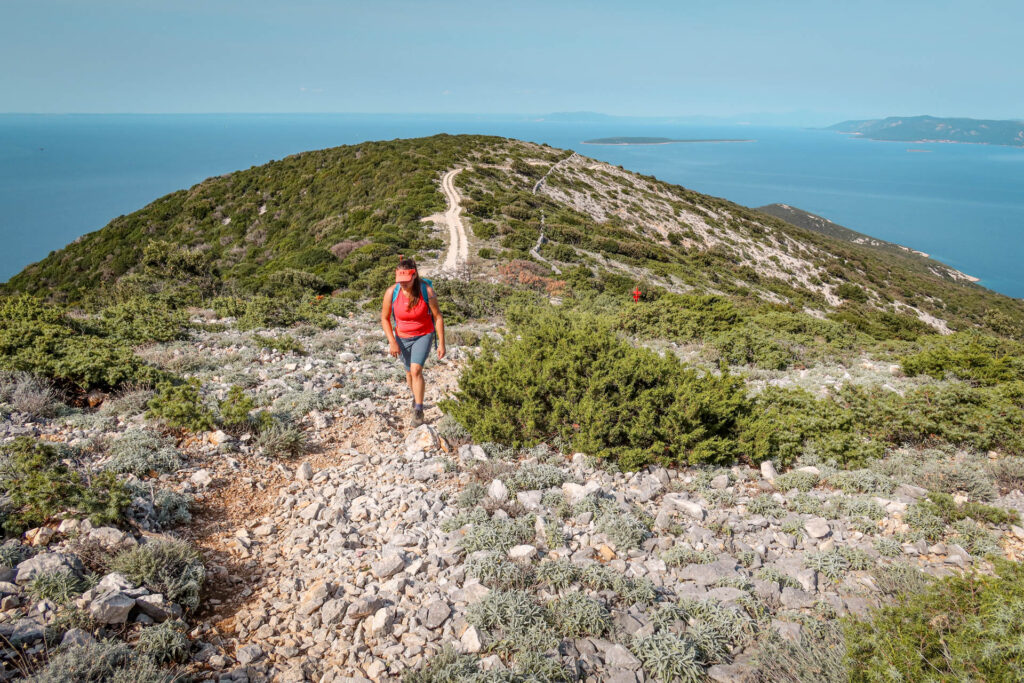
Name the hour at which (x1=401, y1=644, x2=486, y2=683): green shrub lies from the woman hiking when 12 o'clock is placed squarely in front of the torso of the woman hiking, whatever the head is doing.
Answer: The green shrub is roughly at 12 o'clock from the woman hiking.

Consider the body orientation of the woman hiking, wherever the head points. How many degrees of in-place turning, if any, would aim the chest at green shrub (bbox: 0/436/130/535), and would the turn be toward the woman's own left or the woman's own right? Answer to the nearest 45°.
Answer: approximately 45° to the woman's own right

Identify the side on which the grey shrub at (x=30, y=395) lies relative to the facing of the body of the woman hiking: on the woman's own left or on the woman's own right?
on the woman's own right

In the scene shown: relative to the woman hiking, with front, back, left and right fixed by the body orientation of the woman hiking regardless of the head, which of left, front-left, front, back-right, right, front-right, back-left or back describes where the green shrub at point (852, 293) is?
back-left

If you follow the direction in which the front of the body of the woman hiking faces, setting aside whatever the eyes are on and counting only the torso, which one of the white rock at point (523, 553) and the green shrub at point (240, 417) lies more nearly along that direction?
the white rock

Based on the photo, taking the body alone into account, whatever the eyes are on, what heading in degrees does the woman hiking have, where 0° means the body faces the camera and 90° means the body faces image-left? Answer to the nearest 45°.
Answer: approximately 0°

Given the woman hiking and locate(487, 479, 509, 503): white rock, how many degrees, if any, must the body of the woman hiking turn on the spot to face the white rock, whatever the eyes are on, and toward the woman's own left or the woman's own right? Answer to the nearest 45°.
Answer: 0° — they already face it

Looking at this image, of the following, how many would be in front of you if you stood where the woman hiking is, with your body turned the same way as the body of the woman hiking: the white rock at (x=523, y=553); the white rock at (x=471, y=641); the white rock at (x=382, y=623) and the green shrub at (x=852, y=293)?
3
